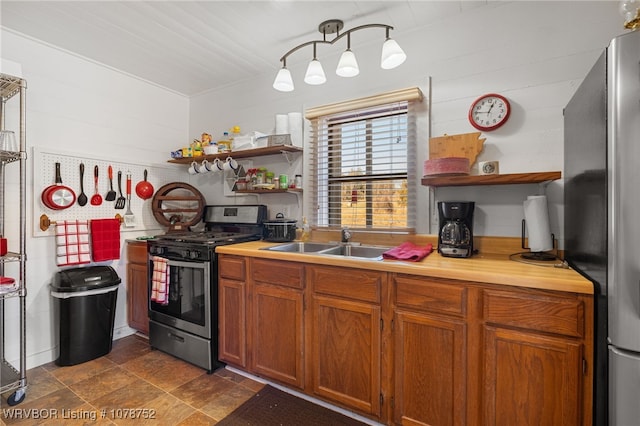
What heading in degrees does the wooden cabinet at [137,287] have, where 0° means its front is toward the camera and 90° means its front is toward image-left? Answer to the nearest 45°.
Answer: approximately 45°

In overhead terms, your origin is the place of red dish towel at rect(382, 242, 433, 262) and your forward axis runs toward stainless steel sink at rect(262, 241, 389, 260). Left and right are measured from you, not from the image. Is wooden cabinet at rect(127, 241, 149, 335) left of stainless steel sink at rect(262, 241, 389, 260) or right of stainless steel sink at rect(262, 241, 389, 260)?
left

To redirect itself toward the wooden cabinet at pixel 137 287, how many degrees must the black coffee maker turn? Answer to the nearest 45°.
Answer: approximately 90° to its right

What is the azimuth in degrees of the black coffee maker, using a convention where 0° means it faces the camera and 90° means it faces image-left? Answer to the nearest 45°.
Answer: approximately 0°

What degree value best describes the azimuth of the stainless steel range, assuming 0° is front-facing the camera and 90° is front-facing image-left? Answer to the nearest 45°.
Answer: approximately 45°

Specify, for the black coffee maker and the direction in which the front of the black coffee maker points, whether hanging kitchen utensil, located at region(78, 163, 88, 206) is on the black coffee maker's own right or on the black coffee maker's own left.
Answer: on the black coffee maker's own right

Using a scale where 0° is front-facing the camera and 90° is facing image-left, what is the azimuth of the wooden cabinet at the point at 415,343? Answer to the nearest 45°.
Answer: approximately 45°

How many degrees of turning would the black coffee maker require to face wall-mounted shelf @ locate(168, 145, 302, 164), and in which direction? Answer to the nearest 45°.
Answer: approximately 90° to its right
